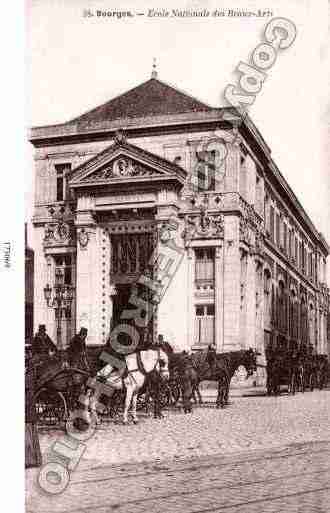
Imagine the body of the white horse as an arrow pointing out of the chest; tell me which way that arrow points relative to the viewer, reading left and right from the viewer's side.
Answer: facing to the right of the viewer
